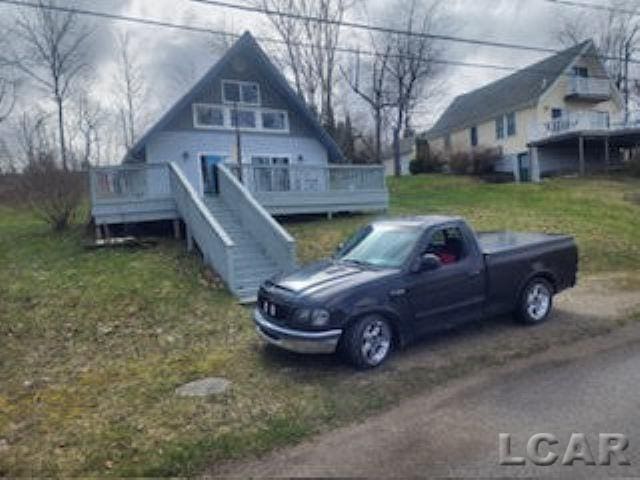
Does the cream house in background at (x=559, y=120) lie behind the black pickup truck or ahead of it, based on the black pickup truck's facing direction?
behind

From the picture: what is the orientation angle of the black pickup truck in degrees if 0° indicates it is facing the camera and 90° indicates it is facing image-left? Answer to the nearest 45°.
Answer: approximately 45°

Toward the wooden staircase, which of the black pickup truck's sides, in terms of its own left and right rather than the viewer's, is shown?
right

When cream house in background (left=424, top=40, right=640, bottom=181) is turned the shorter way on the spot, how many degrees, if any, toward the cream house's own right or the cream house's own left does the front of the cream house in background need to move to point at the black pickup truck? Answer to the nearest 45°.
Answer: approximately 45° to the cream house's own right
